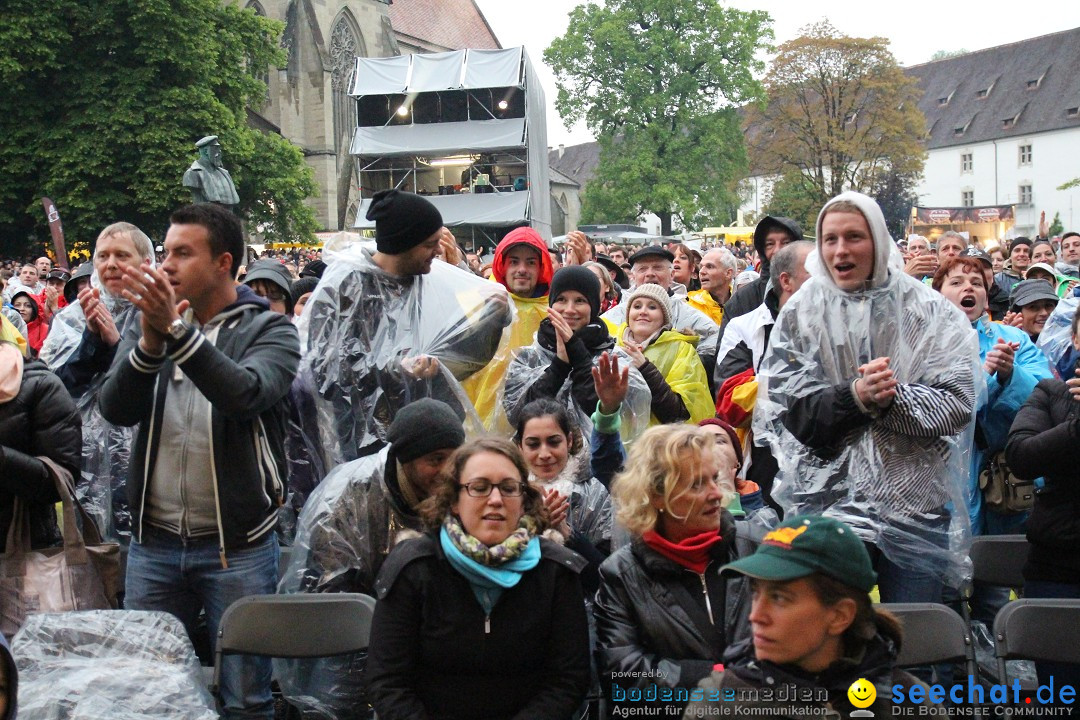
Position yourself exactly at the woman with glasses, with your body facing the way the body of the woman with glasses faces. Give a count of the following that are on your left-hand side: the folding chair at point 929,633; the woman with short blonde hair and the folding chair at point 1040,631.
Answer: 3

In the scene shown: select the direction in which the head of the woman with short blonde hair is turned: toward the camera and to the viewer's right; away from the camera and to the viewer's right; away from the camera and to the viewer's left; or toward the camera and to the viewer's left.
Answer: toward the camera and to the viewer's right

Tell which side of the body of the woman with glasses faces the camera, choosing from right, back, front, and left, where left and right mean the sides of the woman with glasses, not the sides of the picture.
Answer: front

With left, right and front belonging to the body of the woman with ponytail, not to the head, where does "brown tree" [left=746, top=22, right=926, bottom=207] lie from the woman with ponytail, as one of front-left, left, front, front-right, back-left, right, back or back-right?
back-right

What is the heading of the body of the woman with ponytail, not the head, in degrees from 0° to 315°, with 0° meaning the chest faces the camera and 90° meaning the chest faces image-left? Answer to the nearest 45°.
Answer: approximately 45°

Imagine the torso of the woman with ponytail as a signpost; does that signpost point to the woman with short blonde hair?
no

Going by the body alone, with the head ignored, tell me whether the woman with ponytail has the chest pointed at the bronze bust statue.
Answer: no

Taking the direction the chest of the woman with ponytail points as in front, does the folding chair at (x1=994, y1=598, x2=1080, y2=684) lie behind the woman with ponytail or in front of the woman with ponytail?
behind

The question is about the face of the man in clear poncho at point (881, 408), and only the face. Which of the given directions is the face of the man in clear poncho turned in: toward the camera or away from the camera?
toward the camera

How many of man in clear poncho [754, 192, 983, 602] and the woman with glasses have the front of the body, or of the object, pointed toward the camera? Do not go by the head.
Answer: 2

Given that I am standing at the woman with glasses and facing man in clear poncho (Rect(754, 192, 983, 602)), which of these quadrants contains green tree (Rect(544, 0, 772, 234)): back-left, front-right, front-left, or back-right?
front-left

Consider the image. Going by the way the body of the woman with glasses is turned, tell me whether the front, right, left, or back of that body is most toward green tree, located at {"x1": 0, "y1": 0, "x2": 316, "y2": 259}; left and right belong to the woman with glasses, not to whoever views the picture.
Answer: back

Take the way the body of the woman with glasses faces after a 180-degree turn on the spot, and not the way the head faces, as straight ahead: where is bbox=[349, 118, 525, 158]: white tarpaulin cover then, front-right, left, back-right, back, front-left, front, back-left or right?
front

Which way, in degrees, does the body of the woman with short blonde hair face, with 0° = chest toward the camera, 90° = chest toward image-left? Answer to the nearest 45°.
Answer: approximately 315°

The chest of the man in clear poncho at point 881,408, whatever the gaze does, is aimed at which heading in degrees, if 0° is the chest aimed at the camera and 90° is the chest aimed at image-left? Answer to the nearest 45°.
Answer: approximately 0°

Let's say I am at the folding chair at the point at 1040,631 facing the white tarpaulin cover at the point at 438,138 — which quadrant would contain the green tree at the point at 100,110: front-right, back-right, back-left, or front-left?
front-left
